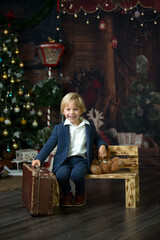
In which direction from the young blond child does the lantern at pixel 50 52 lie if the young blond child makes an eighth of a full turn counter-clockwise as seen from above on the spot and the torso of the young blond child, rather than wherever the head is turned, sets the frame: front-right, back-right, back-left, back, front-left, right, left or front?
back-left

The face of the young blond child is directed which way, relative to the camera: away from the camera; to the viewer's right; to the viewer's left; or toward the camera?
toward the camera

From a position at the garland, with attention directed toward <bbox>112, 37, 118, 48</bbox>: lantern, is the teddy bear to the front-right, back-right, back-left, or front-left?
front-right

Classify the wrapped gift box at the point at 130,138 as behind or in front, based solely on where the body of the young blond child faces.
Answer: behind

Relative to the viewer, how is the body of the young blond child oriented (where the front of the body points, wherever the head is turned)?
toward the camera

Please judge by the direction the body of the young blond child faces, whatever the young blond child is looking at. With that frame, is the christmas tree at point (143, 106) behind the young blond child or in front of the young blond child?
behind

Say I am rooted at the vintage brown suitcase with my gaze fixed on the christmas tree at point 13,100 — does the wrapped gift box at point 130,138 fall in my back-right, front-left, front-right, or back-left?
front-right

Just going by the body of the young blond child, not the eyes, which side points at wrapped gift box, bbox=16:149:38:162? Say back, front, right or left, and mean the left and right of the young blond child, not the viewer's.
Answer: back
